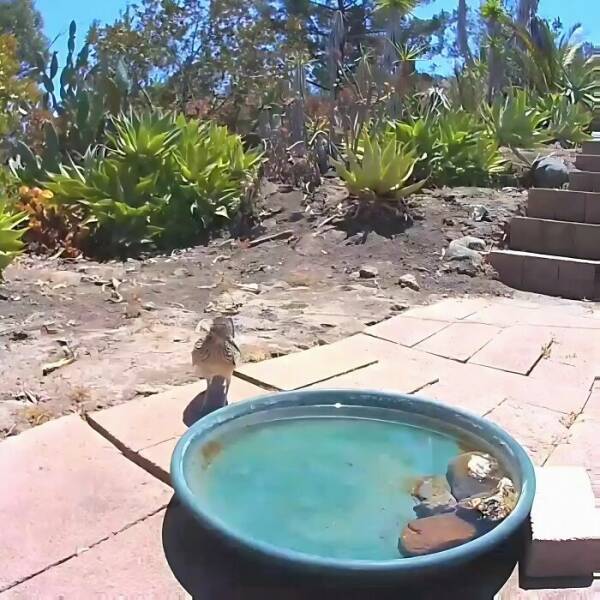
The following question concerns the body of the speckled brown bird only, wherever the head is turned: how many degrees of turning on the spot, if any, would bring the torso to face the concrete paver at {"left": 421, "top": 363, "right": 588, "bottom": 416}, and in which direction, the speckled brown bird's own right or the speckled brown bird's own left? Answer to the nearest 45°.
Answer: approximately 90° to the speckled brown bird's own left

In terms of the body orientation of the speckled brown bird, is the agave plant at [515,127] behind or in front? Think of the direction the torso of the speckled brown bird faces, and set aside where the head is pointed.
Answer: in front

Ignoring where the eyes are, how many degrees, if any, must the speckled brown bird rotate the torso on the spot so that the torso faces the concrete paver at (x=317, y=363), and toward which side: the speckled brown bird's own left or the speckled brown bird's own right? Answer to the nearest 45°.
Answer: approximately 135° to the speckled brown bird's own left

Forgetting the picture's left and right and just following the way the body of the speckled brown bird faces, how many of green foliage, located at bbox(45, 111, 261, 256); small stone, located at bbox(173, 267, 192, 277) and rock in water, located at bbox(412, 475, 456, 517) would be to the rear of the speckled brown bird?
2

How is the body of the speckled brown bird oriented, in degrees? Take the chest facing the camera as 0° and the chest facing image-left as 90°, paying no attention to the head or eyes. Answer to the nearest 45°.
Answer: approximately 0°

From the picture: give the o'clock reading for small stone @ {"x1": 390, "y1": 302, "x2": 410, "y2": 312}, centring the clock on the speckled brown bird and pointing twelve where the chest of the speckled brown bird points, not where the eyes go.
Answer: The small stone is roughly at 7 o'clock from the speckled brown bird.

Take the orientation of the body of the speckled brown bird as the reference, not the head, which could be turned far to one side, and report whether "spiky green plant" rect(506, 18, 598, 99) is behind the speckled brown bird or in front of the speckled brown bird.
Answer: behind

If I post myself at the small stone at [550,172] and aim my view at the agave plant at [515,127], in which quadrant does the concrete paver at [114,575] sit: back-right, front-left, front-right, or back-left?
back-left

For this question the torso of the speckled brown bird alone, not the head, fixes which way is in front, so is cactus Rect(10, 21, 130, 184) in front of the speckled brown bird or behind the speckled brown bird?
behind

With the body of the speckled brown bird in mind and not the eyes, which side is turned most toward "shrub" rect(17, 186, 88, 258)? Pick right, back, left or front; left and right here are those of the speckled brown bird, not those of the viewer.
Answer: back

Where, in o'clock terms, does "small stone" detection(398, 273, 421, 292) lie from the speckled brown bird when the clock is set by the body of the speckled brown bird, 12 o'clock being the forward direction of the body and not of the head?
The small stone is roughly at 1 o'clock from the speckled brown bird.

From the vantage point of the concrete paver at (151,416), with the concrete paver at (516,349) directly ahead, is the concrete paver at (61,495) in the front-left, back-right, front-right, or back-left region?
back-right

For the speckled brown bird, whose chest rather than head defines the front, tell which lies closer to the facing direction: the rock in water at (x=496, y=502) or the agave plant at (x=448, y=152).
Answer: the agave plant

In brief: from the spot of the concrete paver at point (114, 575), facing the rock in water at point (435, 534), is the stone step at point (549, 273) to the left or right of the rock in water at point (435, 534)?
left
